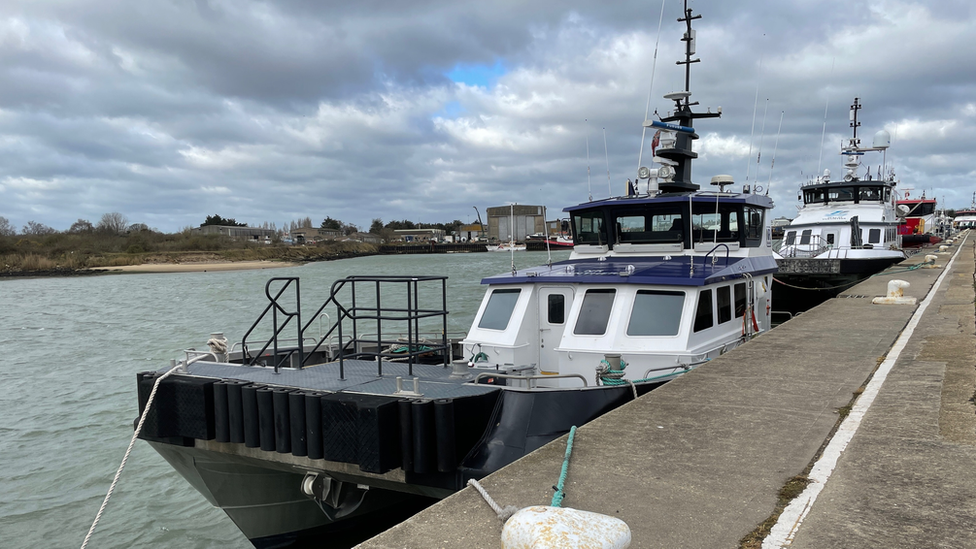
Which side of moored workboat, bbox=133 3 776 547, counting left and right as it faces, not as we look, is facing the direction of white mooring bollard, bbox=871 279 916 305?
back

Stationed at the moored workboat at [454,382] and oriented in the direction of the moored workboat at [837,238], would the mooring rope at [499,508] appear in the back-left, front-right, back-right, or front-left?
back-right

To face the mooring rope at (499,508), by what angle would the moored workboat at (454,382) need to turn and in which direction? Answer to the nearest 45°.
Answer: approximately 45° to its left

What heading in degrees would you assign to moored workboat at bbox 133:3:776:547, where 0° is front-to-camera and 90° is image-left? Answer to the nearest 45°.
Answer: approximately 45°

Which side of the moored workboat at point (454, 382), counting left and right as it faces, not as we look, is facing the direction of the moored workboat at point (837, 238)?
back

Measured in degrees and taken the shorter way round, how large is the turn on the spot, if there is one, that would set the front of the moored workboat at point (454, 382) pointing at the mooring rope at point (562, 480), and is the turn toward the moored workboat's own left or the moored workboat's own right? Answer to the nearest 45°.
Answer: approximately 45° to the moored workboat's own left

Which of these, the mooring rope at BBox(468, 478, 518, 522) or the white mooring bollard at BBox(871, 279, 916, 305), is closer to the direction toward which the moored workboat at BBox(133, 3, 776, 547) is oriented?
the mooring rope
